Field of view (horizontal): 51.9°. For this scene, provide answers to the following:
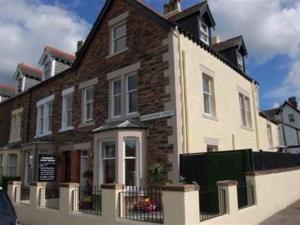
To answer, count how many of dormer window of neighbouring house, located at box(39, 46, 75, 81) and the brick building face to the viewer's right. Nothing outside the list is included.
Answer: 0

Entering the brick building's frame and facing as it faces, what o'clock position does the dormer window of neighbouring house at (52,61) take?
The dormer window of neighbouring house is roughly at 3 o'clock from the brick building.

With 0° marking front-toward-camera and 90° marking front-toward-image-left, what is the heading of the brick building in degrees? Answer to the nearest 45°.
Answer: approximately 45°

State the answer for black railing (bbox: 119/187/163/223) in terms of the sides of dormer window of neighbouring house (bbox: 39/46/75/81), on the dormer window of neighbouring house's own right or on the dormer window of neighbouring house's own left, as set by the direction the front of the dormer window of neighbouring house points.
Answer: on the dormer window of neighbouring house's own left

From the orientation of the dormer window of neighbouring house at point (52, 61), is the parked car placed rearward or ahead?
ahead

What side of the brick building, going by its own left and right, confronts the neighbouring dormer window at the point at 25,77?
right

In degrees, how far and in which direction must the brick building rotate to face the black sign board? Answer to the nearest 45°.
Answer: approximately 90° to its right

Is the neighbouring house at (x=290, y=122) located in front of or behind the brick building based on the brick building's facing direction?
behind

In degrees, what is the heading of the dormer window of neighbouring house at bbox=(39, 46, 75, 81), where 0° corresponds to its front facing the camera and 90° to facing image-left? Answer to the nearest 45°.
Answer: approximately 45°

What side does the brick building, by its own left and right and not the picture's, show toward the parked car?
front
